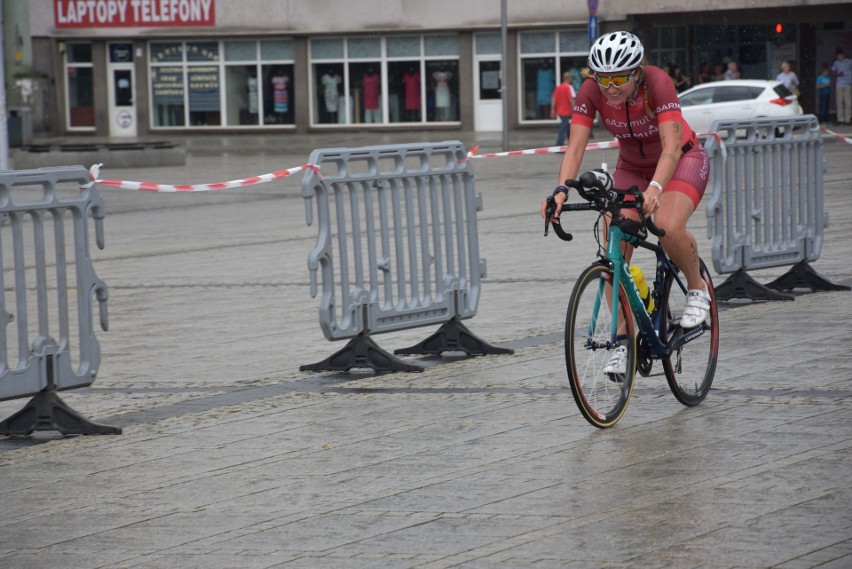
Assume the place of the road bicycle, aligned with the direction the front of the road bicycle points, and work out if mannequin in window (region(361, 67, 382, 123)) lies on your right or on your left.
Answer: on your right

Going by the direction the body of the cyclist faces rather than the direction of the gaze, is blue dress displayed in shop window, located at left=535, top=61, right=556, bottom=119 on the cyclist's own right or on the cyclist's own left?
on the cyclist's own right

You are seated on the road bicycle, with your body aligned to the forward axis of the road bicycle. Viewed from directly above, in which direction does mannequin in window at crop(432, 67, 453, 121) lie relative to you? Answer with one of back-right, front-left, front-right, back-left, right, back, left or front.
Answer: back-right

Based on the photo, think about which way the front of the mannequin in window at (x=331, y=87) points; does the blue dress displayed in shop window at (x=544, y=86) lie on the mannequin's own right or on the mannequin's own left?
on the mannequin's own left

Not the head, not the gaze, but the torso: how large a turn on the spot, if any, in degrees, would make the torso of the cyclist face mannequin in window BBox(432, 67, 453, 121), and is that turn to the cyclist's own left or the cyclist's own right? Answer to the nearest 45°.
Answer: approximately 135° to the cyclist's own right

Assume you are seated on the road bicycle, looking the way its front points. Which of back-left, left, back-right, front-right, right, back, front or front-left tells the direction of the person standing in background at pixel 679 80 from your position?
back-right

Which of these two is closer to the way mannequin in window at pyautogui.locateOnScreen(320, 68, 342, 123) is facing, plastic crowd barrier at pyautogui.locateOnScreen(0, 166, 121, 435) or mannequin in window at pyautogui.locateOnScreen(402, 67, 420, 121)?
the plastic crowd barrier

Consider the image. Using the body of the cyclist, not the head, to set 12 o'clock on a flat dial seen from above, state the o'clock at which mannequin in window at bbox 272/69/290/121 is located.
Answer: The mannequin in window is roughly at 4 o'clock from the cyclist.

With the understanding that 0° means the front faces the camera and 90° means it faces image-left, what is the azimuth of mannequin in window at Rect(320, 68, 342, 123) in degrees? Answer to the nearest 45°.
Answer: approximately 0°

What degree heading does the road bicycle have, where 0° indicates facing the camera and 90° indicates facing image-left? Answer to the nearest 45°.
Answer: approximately 45°

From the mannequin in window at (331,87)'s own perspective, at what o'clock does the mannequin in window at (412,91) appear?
the mannequin in window at (412,91) is roughly at 10 o'clock from the mannequin in window at (331,87).

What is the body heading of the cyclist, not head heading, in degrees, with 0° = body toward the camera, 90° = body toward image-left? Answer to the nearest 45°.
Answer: approximately 45°
